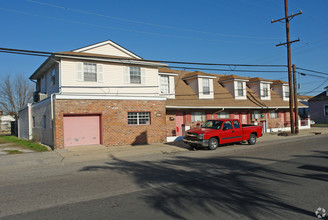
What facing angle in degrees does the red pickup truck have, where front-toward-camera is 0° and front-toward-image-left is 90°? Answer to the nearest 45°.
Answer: approximately 45°
